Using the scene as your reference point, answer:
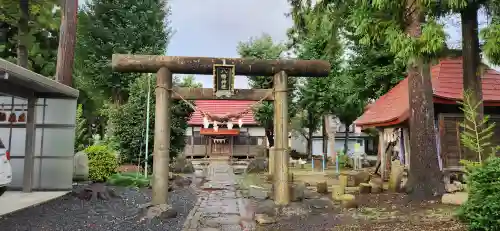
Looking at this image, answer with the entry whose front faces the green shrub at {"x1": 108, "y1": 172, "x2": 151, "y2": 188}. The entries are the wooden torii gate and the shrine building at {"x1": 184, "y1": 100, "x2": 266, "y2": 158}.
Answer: the shrine building

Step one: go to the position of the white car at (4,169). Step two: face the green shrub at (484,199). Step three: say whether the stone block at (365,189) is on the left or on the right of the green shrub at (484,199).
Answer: left

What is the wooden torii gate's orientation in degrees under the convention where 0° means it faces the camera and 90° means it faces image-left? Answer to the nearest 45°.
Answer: approximately 0°

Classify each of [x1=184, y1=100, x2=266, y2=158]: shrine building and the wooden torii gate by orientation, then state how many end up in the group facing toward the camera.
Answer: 2

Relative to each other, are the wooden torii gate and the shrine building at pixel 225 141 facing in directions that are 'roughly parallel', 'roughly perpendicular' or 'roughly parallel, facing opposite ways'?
roughly parallel

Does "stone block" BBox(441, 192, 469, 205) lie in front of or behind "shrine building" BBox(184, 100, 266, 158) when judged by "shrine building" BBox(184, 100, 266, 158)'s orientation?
in front

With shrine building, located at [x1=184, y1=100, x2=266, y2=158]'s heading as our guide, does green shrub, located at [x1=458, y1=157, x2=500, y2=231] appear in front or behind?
in front

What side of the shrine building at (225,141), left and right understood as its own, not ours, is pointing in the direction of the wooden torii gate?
front

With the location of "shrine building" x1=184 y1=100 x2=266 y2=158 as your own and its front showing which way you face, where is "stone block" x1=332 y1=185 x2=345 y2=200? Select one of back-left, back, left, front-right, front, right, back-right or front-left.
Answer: front

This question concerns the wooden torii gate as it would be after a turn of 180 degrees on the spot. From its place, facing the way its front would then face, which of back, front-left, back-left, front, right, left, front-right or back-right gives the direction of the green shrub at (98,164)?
front-left

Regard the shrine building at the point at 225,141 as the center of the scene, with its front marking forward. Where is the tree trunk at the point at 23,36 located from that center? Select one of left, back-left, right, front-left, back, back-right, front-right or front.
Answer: front-right

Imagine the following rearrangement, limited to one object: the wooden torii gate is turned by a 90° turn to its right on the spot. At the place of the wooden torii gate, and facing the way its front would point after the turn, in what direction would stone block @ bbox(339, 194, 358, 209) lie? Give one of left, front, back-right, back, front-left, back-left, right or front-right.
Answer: back

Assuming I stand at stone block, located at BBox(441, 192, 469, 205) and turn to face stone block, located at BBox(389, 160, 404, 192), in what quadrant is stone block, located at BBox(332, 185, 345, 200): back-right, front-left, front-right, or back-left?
front-left

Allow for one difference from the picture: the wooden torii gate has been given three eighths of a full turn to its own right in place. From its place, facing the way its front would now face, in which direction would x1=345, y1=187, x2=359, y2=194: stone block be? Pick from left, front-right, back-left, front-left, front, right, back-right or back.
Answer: right

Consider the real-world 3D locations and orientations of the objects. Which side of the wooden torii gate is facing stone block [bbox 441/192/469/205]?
left

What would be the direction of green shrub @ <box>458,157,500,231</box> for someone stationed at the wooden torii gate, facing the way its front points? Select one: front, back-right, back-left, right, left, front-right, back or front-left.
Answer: front-left

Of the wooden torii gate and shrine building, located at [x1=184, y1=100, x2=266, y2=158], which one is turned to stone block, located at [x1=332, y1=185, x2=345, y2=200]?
the shrine building

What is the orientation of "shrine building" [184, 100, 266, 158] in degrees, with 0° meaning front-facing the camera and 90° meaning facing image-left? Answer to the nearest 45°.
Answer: approximately 0°
